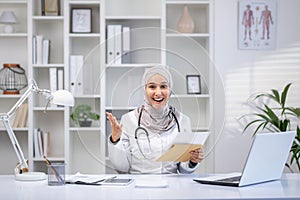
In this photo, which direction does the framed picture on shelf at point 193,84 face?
toward the camera

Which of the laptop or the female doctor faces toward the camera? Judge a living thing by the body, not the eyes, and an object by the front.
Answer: the female doctor

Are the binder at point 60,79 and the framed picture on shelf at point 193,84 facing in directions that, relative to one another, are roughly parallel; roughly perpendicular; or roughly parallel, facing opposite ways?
roughly parallel

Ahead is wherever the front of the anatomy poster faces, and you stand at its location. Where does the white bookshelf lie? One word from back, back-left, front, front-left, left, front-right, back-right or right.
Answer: right

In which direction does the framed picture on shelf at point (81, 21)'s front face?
toward the camera

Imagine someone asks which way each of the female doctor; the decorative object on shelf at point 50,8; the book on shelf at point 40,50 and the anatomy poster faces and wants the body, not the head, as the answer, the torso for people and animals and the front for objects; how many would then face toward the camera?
4

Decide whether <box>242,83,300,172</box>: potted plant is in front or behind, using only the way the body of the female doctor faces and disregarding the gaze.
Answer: behind

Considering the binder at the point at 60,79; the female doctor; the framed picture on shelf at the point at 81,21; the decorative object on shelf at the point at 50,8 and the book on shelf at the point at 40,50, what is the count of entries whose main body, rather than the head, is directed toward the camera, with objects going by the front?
5

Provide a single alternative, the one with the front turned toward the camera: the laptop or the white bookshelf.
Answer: the white bookshelf

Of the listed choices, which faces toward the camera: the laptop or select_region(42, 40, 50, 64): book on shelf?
the book on shelf

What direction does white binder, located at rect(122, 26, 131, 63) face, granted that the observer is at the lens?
facing the viewer

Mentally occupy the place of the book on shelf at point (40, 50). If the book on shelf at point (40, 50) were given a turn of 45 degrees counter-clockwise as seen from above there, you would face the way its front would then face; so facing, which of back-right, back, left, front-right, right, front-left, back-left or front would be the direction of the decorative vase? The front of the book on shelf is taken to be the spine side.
front-left

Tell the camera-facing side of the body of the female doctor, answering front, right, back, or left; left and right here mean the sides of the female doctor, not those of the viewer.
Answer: front

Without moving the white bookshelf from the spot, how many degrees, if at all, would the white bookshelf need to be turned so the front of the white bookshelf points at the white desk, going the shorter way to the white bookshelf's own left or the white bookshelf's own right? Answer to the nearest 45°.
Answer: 0° — it already faces it
